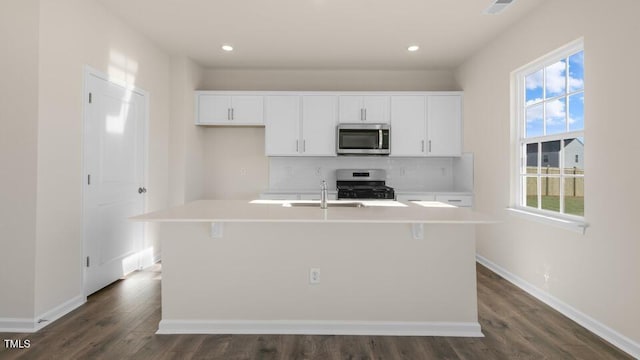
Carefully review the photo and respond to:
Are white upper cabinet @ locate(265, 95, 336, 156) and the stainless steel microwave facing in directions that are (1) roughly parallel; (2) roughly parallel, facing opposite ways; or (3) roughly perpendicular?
roughly parallel

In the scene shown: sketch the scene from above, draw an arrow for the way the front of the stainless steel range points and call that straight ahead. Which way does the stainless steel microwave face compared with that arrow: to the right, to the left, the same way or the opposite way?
the same way

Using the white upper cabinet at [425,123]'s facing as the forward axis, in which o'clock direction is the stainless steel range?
The stainless steel range is roughly at 3 o'clock from the white upper cabinet.

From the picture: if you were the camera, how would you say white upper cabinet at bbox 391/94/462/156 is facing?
facing the viewer

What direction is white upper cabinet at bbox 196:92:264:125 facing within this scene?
toward the camera

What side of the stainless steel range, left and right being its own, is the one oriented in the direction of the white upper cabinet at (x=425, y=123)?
left

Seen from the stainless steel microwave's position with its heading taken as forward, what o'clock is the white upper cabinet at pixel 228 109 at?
The white upper cabinet is roughly at 3 o'clock from the stainless steel microwave.

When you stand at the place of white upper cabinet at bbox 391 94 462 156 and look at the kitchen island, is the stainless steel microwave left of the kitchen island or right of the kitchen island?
right

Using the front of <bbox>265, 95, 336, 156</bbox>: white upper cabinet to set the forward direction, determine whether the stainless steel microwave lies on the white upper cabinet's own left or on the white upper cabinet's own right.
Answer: on the white upper cabinet's own left

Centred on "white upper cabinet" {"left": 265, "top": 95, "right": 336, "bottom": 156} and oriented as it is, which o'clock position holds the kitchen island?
The kitchen island is roughly at 12 o'clock from the white upper cabinet.

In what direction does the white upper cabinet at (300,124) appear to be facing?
toward the camera
